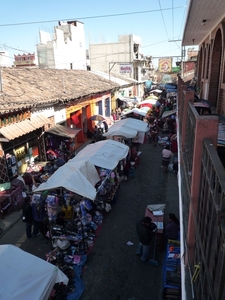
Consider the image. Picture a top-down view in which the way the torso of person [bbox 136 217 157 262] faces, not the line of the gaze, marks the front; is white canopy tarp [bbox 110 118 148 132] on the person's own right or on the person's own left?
on the person's own left

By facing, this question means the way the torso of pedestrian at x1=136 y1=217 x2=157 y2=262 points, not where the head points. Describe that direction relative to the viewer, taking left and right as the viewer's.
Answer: facing away from the viewer and to the right of the viewer

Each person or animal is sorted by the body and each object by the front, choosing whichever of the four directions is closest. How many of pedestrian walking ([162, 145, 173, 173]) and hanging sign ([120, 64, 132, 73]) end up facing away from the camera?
1

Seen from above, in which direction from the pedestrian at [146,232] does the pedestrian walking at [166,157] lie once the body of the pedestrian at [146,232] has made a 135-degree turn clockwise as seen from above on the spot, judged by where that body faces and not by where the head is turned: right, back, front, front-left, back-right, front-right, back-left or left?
back

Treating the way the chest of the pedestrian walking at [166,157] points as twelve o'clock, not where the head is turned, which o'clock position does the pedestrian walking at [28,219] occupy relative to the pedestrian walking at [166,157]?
the pedestrian walking at [28,219] is roughly at 7 o'clock from the pedestrian walking at [166,157].

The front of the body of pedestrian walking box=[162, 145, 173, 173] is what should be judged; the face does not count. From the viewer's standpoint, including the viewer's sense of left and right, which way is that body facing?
facing away from the viewer

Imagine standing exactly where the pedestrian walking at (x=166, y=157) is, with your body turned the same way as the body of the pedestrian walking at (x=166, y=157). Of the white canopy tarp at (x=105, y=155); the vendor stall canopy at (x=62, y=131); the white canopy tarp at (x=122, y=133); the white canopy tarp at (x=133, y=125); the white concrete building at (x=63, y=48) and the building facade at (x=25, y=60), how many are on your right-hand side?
0

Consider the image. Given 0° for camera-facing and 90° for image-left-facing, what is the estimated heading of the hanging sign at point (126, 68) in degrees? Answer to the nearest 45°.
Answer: approximately 0°

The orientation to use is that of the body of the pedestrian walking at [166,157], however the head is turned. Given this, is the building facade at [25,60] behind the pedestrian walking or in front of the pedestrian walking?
in front

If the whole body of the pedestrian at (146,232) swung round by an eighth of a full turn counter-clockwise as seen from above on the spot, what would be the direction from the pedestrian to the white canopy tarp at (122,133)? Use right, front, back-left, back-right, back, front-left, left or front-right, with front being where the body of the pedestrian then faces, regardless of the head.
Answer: front

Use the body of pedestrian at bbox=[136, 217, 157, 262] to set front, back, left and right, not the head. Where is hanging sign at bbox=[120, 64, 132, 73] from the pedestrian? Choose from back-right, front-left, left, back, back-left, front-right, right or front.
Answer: front-left

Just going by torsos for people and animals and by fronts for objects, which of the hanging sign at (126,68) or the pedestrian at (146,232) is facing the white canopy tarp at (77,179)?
the hanging sign

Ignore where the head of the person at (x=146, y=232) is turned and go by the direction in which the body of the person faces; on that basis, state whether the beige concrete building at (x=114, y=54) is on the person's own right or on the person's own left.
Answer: on the person's own left

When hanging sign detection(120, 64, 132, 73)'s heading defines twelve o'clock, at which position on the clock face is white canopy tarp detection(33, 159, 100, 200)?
The white canopy tarp is roughly at 12 o'clock from the hanging sign.

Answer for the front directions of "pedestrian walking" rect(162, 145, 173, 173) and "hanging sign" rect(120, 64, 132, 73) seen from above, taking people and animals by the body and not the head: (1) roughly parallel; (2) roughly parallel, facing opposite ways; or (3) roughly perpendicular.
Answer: roughly parallel, facing opposite ways

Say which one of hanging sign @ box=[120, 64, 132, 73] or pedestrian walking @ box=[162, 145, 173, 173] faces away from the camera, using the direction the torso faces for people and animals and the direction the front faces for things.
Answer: the pedestrian walking

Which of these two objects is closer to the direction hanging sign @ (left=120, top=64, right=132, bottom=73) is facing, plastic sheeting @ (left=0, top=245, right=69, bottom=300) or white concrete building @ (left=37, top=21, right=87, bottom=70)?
the plastic sheeting

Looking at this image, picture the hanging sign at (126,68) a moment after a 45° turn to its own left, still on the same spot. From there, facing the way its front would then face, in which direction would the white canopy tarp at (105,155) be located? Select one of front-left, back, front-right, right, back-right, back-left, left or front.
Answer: front-right
